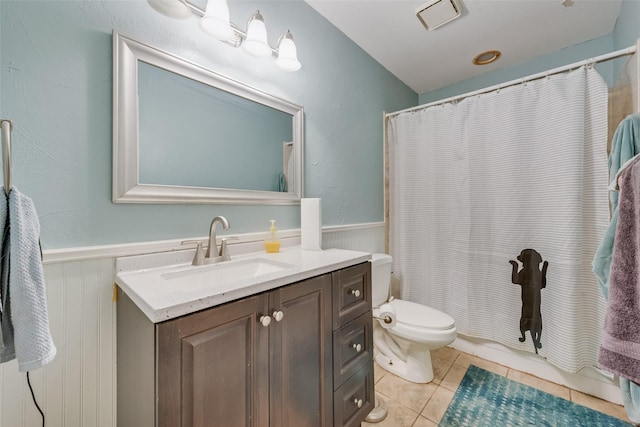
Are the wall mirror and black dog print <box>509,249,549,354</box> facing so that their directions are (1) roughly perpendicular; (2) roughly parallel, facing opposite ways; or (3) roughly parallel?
roughly perpendicular

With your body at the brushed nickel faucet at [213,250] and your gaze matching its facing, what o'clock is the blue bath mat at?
The blue bath mat is roughly at 11 o'clock from the brushed nickel faucet.

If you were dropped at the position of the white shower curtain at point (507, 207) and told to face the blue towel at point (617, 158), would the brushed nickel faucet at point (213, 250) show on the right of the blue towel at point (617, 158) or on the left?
right
